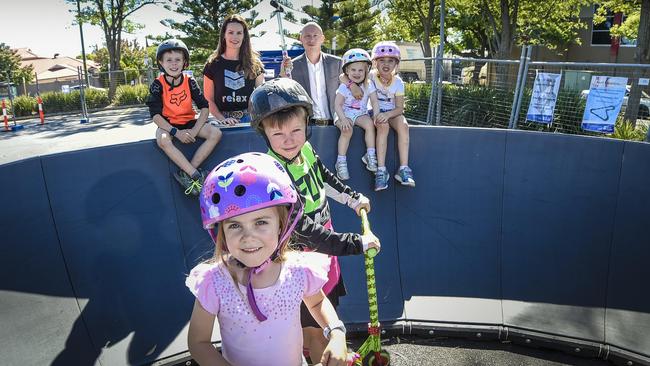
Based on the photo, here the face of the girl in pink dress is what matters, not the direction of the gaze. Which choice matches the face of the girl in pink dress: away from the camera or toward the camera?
toward the camera

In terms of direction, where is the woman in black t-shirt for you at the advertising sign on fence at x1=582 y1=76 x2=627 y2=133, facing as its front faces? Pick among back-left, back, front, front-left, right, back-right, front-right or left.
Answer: front-right

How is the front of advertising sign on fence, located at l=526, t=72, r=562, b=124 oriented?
toward the camera

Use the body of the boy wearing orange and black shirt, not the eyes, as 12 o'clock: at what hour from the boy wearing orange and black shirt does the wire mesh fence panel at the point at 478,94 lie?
The wire mesh fence panel is roughly at 8 o'clock from the boy wearing orange and black shirt.

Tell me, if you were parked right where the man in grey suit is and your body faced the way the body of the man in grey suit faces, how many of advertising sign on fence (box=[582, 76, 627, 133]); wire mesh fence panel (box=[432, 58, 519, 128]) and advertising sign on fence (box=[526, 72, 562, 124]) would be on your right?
0

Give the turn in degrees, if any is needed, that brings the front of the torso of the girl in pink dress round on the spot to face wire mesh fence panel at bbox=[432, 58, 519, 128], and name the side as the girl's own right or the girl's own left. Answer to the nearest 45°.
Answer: approximately 135° to the girl's own left

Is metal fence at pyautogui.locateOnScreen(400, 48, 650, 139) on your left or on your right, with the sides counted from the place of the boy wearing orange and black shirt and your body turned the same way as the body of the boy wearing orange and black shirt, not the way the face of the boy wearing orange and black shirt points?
on your left

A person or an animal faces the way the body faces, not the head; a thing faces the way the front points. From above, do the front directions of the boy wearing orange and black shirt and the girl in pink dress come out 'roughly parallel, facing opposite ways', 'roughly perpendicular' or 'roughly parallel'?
roughly parallel

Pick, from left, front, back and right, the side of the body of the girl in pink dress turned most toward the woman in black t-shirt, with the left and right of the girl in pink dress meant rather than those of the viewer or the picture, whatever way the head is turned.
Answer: back

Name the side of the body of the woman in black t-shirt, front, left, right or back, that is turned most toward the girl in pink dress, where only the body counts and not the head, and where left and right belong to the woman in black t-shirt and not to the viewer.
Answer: front

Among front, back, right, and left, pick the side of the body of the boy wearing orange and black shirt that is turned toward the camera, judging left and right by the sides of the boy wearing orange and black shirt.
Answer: front

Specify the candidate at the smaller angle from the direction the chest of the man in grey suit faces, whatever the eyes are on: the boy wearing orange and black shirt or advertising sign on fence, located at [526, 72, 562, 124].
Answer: the boy wearing orange and black shirt

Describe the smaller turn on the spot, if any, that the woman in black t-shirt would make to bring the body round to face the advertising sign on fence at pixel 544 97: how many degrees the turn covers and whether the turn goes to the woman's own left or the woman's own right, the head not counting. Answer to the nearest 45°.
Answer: approximately 90° to the woman's own left

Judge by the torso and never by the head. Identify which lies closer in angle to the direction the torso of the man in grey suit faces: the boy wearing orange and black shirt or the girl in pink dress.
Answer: the girl in pink dress

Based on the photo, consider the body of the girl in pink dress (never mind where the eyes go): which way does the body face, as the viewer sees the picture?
toward the camera

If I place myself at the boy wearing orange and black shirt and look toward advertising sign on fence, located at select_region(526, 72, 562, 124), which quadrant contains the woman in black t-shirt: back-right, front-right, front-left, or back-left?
front-left

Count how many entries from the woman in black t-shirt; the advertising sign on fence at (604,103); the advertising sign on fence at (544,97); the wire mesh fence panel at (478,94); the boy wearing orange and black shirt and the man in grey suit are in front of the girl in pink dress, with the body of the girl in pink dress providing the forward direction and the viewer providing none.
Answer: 0

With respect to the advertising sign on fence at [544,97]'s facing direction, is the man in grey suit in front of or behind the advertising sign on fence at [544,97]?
in front
